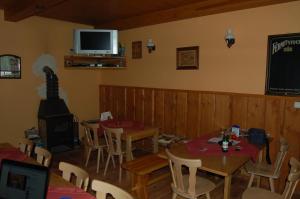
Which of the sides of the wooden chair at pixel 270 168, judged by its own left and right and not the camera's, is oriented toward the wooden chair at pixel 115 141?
front

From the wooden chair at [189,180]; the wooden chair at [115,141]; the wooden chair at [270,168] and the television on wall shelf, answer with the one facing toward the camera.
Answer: the television on wall shelf

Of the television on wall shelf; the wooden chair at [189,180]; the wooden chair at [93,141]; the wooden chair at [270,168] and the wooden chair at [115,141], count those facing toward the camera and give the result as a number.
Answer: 1

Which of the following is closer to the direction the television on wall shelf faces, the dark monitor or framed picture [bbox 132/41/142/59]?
the dark monitor

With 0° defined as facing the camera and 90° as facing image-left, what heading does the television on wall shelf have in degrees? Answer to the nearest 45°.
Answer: approximately 0°

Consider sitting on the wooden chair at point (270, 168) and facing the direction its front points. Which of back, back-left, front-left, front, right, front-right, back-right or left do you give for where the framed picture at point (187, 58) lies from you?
front-right

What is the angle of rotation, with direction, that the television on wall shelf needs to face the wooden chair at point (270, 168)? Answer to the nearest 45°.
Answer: approximately 45° to its left

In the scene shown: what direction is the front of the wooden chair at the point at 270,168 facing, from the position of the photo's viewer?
facing to the left of the viewer

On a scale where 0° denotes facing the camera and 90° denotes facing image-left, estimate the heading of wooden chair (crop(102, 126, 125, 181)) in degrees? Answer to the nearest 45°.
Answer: approximately 225°

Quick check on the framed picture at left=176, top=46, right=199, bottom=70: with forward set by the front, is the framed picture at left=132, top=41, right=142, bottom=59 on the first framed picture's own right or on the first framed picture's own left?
on the first framed picture's own right

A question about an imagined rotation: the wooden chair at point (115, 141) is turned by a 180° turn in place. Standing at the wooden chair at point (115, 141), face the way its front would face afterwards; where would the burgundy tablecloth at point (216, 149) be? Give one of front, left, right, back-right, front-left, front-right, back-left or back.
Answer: left

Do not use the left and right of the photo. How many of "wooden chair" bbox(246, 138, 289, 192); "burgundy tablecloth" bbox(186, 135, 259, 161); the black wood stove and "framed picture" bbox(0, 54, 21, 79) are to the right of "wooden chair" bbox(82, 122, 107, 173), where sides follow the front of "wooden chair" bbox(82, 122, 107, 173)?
2
